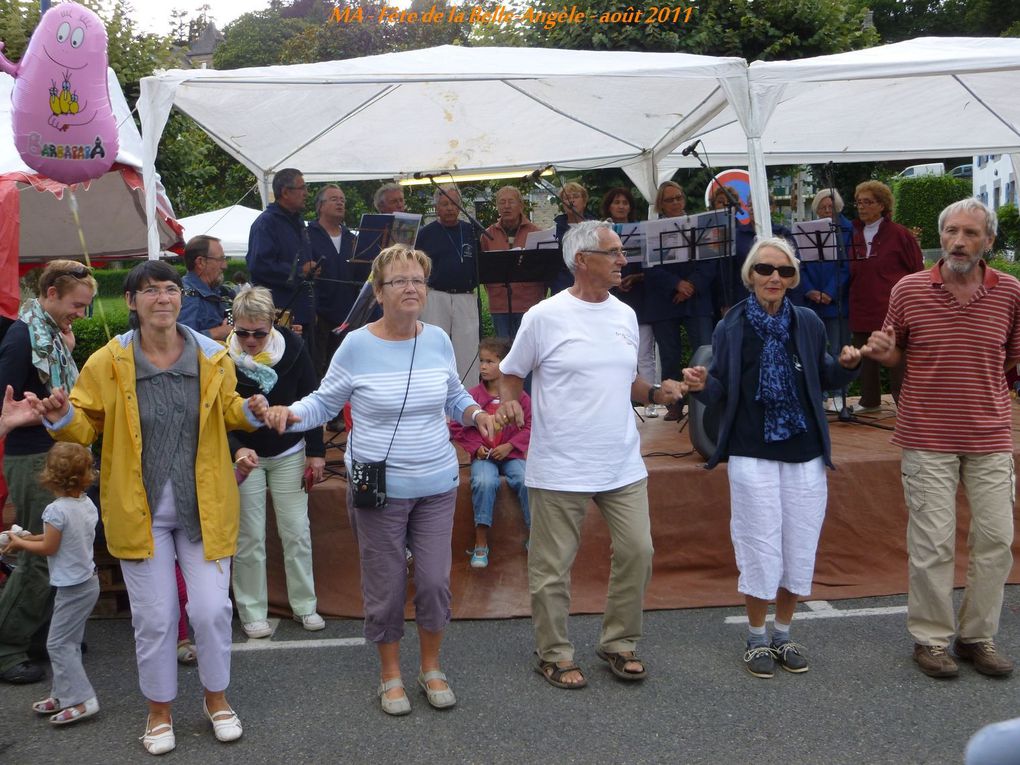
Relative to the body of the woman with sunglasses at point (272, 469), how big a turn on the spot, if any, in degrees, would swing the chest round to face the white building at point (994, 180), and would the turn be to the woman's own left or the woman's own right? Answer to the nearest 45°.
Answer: approximately 135° to the woman's own left

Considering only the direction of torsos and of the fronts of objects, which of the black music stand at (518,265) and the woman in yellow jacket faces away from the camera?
the black music stand

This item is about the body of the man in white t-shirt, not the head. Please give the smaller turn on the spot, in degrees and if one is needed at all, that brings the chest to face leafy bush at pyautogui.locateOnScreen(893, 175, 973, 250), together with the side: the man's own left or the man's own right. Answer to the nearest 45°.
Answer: approximately 135° to the man's own left

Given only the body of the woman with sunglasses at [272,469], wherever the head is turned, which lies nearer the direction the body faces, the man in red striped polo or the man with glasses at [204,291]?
the man in red striped polo

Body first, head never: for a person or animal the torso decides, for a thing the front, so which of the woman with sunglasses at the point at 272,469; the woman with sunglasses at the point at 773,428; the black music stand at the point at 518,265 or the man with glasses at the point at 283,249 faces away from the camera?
the black music stand

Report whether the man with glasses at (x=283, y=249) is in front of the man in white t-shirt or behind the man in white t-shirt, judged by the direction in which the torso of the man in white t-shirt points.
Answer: behind

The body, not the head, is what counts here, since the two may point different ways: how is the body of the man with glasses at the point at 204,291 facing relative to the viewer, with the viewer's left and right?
facing to the right of the viewer

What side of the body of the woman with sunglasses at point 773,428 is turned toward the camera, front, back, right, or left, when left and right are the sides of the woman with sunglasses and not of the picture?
front

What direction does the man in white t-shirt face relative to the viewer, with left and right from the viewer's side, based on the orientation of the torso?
facing the viewer and to the right of the viewer

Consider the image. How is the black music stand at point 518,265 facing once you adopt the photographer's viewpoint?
facing away from the viewer

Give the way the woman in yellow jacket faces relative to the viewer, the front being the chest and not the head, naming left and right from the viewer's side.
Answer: facing the viewer
